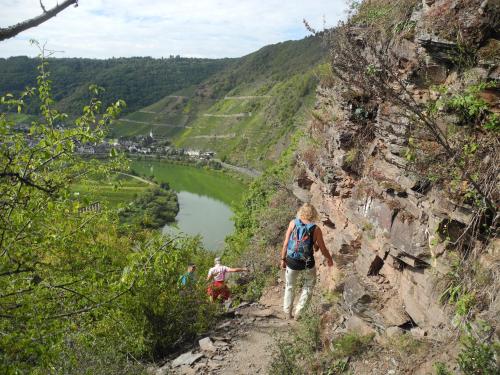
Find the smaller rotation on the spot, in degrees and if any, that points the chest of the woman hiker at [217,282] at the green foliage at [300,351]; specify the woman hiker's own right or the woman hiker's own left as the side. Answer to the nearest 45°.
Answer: approximately 180°

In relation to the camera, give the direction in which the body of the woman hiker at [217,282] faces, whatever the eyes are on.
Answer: away from the camera

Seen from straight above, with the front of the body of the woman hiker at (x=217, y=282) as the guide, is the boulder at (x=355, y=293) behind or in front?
behind

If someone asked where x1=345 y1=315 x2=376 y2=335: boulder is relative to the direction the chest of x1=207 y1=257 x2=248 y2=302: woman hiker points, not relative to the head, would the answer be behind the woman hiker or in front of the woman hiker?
behind

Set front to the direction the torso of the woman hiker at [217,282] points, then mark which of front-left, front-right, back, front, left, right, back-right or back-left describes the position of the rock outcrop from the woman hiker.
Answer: back-right

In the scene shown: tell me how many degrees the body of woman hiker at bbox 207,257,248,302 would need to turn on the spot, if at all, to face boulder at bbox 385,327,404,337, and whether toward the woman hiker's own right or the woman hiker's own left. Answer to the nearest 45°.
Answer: approximately 135° to the woman hiker's own right

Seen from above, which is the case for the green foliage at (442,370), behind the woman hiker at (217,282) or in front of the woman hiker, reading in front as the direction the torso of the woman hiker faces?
behind
